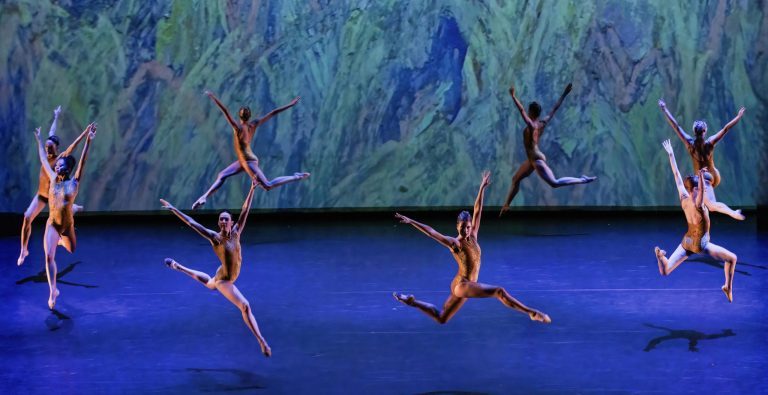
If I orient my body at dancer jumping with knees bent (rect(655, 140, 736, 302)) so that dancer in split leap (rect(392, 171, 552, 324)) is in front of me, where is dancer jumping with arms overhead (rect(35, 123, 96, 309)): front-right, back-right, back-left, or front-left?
front-right

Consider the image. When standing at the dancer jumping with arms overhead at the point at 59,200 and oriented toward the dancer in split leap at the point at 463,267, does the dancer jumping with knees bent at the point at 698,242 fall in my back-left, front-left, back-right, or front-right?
front-left

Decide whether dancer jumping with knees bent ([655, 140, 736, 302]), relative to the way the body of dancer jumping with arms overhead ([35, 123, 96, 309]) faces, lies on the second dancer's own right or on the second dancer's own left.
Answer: on the second dancer's own left

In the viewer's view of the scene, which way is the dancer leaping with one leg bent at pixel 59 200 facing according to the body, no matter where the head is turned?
toward the camera

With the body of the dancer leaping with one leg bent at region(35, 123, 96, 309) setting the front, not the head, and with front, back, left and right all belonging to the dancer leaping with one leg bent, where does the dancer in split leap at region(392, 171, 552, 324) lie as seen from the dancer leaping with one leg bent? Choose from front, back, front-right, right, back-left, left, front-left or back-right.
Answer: front-left

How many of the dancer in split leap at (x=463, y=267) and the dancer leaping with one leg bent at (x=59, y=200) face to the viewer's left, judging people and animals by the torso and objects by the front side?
0

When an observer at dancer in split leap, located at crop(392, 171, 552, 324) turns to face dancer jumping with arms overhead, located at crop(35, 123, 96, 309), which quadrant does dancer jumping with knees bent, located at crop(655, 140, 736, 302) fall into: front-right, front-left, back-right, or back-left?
back-right
